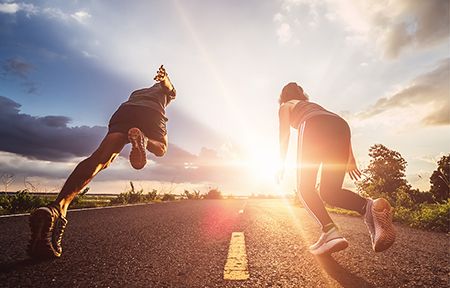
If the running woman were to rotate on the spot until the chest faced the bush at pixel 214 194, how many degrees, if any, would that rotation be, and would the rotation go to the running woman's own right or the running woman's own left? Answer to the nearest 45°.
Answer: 0° — they already face it

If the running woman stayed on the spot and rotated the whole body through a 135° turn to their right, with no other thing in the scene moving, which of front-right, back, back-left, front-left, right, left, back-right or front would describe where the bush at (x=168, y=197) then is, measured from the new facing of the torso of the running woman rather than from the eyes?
back-left

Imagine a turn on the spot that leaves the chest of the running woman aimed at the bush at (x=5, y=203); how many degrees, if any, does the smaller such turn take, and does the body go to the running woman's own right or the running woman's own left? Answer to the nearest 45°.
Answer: approximately 45° to the running woman's own left

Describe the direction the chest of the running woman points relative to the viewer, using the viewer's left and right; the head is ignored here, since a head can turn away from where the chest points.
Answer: facing away from the viewer and to the left of the viewer

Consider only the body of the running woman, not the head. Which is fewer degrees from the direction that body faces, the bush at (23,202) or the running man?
the bush

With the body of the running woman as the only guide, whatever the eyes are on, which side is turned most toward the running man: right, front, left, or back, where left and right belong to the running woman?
left

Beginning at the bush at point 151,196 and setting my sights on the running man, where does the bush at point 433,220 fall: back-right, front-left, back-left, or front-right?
front-left

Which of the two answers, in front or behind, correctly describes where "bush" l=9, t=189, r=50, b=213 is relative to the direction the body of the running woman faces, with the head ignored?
in front

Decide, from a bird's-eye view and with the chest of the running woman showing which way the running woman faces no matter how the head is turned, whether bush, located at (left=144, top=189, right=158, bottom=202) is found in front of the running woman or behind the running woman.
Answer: in front

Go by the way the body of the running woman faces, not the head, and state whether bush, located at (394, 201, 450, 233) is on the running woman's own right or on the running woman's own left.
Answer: on the running woman's own right

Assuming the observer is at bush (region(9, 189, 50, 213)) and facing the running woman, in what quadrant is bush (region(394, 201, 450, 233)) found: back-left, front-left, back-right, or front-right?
front-left

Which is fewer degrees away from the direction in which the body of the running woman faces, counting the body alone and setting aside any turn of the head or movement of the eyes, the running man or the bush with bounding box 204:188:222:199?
the bush

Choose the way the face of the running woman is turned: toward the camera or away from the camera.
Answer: away from the camera
